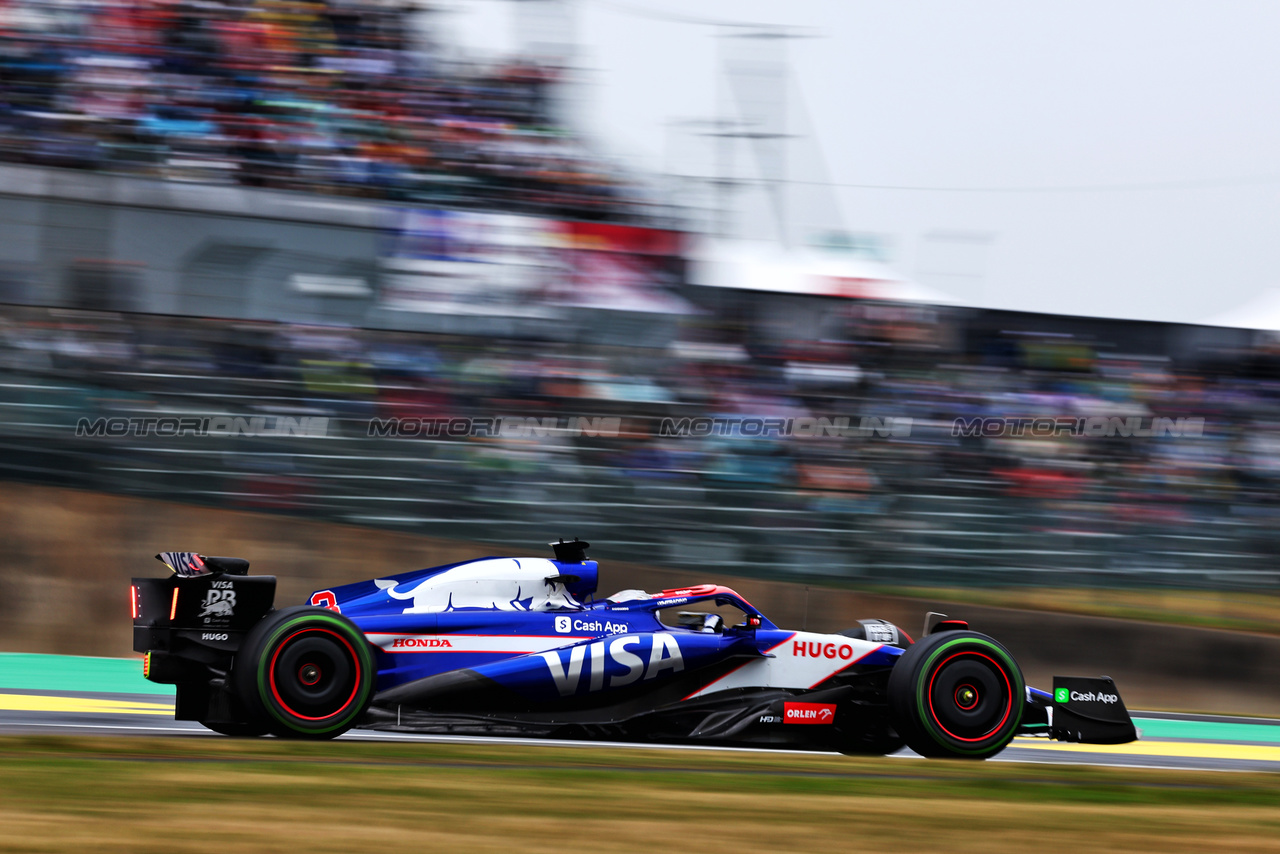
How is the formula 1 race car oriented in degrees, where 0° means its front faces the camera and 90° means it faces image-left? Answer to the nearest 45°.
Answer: approximately 270°
